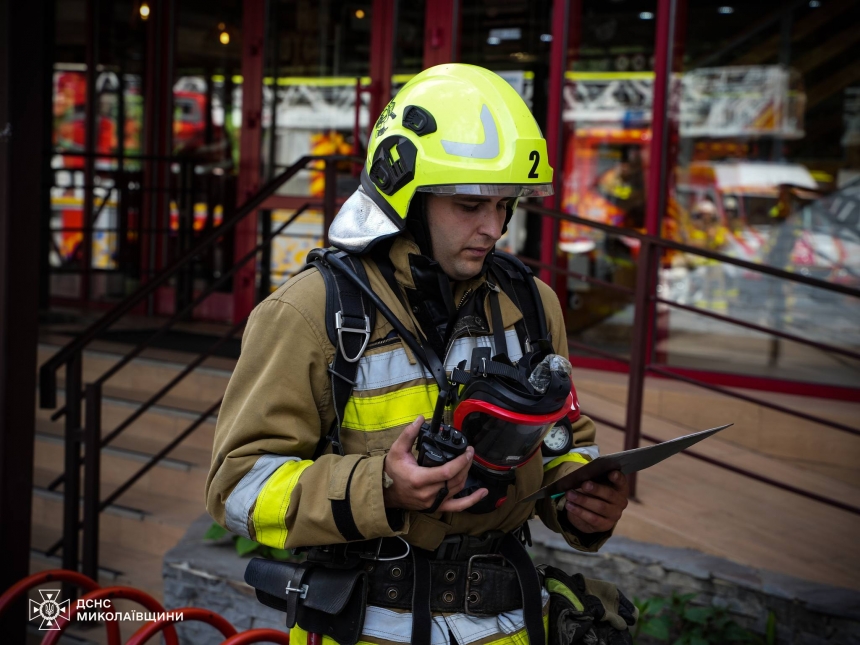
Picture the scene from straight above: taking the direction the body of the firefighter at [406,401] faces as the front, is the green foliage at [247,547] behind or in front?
behind

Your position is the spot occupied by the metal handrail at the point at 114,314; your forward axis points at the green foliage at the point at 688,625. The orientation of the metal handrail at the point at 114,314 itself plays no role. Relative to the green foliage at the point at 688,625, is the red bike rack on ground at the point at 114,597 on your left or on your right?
right

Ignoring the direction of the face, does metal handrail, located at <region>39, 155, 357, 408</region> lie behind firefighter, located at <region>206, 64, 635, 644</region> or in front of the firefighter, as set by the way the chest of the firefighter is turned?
behind

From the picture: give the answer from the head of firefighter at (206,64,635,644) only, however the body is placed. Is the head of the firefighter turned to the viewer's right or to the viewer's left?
to the viewer's right

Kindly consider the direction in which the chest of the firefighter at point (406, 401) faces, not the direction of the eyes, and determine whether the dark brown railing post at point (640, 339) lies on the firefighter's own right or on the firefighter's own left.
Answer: on the firefighter's own left

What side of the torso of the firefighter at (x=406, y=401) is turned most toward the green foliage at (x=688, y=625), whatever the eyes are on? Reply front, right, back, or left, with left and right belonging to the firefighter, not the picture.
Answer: left

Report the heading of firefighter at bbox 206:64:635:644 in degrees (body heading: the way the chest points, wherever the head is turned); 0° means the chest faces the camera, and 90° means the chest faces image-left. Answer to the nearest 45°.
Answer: approximately 315°
